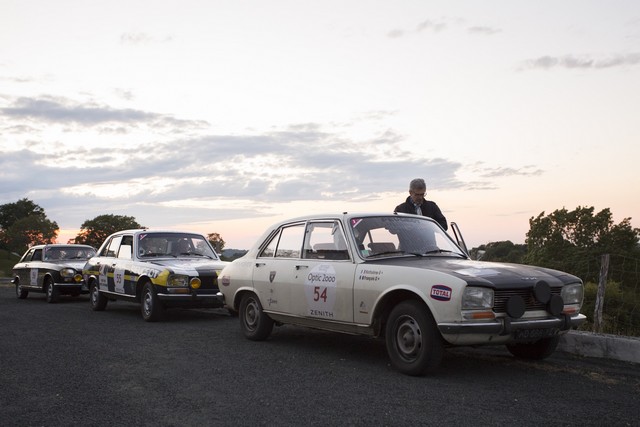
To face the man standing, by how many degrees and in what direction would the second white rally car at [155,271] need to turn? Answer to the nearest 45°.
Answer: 0° — it already faces them

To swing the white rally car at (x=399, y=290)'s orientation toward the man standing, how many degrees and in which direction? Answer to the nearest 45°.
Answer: approximately 135° to its left

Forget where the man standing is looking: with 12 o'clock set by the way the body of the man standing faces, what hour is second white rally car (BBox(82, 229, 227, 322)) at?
The second white rally car is roughly at 4 o'clock from the man standing.

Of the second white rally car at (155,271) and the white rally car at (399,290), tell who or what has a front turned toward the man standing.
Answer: the second white rally car

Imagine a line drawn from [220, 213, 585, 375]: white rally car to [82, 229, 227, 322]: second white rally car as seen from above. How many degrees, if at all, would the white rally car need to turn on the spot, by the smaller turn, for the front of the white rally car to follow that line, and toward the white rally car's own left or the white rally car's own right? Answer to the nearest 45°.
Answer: approximately 180°

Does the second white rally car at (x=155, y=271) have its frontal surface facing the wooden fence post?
yes
